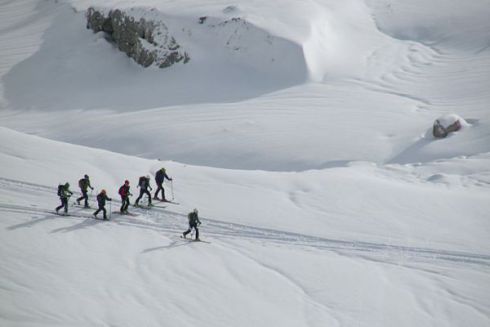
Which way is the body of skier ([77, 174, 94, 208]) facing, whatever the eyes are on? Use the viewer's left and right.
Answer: facing to the right of the viewer

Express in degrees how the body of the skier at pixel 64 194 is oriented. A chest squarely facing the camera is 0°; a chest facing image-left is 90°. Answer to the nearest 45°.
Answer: approximately 270°

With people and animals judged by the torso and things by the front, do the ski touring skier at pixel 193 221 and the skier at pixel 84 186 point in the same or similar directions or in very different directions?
same or similar directions

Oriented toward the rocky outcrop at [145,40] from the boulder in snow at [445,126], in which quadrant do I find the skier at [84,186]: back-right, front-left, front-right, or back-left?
front-left

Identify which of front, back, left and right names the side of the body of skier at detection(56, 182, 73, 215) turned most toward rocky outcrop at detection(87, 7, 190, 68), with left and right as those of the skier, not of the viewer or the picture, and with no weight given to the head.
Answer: left

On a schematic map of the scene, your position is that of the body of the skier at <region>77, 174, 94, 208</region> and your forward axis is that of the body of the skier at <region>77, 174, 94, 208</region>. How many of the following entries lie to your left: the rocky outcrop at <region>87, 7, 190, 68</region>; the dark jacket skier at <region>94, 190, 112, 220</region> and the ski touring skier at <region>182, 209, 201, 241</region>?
1

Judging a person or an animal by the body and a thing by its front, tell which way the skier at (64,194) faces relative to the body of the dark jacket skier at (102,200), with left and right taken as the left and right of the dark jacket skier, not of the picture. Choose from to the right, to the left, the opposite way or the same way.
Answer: the same way

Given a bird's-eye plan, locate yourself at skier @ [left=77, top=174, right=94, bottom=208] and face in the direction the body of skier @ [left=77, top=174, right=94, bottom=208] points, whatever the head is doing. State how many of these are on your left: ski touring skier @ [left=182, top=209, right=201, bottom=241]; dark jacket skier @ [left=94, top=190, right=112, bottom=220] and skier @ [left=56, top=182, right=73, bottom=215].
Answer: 0

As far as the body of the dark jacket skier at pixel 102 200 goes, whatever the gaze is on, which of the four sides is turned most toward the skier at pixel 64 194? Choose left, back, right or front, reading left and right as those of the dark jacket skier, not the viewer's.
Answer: back

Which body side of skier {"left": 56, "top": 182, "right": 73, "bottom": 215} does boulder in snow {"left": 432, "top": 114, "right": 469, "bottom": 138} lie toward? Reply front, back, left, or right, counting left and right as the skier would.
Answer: front

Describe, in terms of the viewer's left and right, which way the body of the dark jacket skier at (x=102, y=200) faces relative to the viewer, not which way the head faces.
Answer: facing to the right of the viewer

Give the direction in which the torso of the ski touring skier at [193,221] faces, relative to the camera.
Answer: to the viewer's right

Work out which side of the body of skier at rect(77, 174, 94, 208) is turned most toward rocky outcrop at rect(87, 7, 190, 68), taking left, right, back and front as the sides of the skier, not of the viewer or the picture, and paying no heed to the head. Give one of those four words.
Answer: left

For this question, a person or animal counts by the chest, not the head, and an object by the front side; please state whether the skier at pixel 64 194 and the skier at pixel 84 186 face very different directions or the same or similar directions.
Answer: same or similar directions
